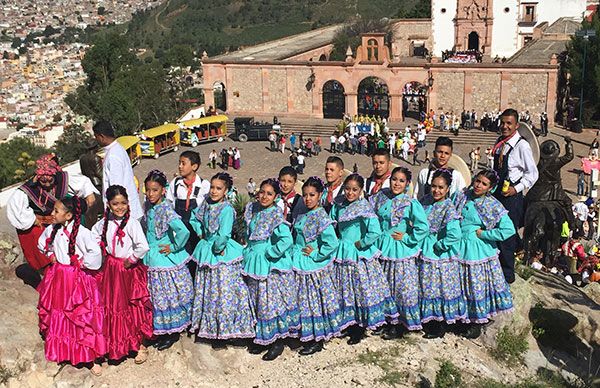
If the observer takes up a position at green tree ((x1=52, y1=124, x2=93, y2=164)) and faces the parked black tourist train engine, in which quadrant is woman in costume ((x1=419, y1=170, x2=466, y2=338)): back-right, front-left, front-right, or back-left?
front-right

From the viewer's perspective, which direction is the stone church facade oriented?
toward the camera

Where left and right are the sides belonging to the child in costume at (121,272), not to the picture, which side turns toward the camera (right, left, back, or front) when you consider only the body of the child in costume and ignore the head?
front

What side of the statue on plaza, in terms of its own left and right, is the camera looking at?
back

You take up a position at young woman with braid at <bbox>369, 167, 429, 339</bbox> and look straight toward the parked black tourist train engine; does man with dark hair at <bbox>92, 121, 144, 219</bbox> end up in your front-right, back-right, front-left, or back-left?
front-left

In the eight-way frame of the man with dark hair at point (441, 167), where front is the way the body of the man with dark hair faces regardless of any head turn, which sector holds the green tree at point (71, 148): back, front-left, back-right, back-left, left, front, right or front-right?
back-right

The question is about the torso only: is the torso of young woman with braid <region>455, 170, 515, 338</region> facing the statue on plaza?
no

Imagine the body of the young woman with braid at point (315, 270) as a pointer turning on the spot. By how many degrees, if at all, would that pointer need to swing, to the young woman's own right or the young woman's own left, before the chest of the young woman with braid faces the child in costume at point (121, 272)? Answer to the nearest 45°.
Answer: approximately 45° to the young woman's own right

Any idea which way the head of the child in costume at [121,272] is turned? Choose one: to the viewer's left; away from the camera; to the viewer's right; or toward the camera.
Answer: toward the camera

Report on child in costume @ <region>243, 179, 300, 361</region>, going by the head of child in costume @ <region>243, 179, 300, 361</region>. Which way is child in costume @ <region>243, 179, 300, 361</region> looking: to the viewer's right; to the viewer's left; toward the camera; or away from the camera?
toward the camera

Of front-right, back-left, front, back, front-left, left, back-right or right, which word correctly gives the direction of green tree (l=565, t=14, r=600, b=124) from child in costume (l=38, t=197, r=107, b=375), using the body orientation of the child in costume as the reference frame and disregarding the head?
back

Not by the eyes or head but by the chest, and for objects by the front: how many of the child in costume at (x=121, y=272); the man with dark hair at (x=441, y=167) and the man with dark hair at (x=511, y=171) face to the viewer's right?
0
